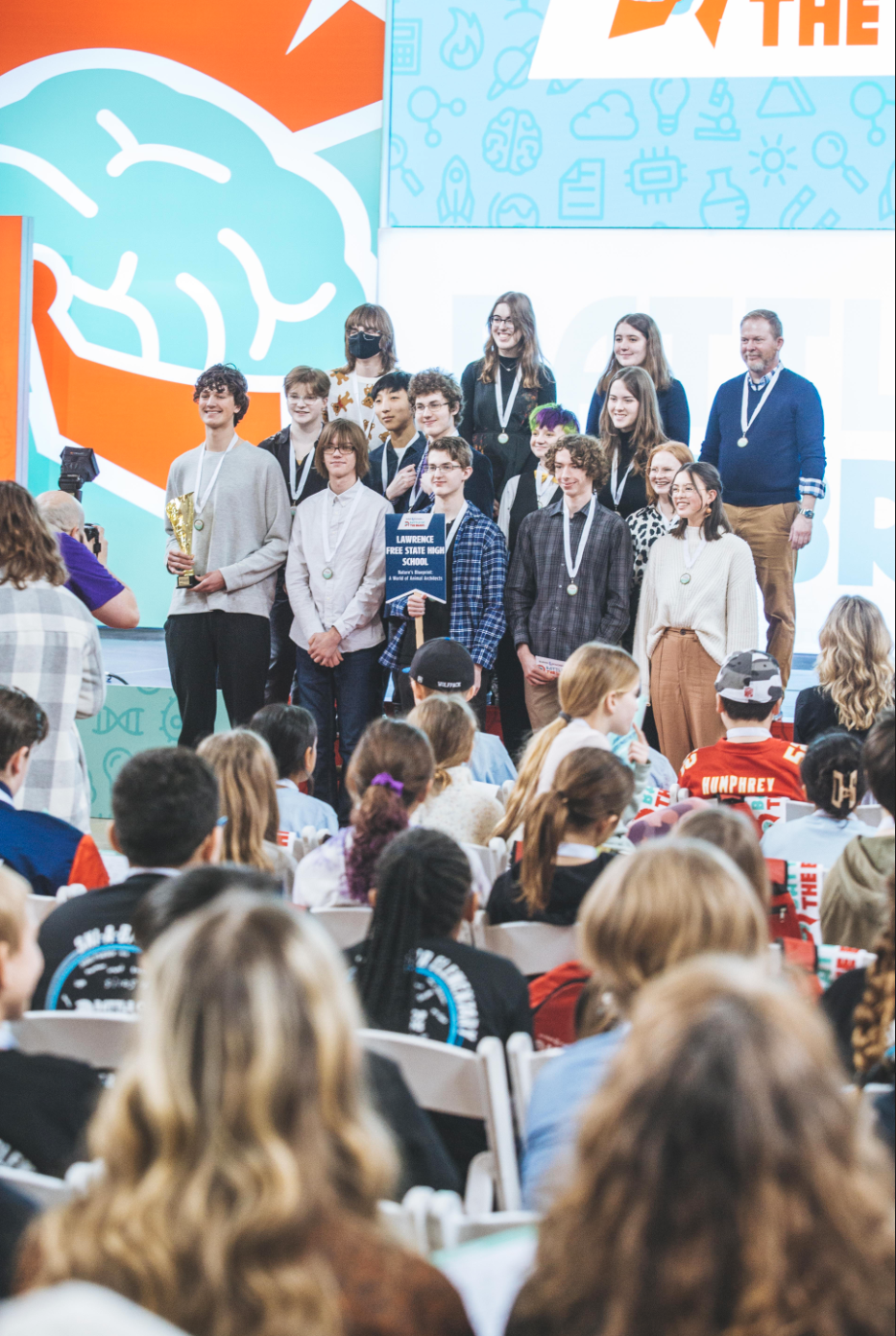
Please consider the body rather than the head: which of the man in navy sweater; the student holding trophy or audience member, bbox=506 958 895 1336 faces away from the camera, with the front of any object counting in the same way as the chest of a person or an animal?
the audience member

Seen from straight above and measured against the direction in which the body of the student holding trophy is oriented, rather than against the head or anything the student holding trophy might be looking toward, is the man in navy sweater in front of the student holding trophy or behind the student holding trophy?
behind

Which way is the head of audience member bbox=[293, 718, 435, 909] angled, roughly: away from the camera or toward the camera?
away from the camera

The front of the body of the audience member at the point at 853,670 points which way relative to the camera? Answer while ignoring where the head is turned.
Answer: away from the camera

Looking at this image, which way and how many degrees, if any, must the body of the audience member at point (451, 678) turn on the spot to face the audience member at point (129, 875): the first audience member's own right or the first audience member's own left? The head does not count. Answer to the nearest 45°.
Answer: approximately 180°

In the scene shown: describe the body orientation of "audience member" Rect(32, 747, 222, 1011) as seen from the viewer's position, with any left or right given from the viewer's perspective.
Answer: facing away from the viewer

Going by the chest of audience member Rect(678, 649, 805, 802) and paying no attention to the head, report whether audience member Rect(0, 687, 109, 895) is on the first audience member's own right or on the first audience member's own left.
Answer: on the first audience member's own left

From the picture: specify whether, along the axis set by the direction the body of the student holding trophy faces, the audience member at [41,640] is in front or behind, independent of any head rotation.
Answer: in front

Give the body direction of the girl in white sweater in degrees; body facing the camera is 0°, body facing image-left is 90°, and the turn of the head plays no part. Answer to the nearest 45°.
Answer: approximately 45°

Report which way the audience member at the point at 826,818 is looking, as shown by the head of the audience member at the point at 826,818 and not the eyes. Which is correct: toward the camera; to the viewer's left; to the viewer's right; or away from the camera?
away from the camera

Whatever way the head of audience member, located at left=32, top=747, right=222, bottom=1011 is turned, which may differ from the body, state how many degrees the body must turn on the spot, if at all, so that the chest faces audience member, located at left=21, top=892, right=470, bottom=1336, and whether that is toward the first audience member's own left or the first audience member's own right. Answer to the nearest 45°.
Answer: approximately 180°

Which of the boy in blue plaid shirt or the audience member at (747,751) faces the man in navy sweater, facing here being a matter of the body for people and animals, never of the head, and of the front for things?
the audience member

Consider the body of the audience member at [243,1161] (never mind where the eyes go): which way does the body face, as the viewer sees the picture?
away from the camera

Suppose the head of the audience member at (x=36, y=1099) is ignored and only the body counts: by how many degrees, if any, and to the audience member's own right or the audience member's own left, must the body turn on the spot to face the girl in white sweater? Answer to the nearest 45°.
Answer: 0° — they already face them

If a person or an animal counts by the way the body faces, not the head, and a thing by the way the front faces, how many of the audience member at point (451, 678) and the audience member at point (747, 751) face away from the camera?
2

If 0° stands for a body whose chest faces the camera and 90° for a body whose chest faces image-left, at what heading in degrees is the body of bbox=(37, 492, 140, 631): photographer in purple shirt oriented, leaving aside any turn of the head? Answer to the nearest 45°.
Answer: approximately 225°

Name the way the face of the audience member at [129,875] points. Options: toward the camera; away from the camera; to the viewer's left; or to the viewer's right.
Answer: away from the camera

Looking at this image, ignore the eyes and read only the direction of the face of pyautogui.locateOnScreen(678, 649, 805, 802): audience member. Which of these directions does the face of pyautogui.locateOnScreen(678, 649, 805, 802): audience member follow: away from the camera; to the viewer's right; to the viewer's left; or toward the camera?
away from the camera

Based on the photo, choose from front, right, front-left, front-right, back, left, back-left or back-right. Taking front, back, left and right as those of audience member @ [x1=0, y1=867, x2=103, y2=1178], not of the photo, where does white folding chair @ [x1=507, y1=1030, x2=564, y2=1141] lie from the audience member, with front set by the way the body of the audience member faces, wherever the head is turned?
front-right

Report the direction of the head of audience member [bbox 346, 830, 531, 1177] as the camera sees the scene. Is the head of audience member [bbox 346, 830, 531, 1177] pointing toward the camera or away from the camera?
away from the camera

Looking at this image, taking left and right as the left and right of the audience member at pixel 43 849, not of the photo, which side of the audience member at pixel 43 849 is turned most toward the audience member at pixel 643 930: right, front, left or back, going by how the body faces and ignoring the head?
right
